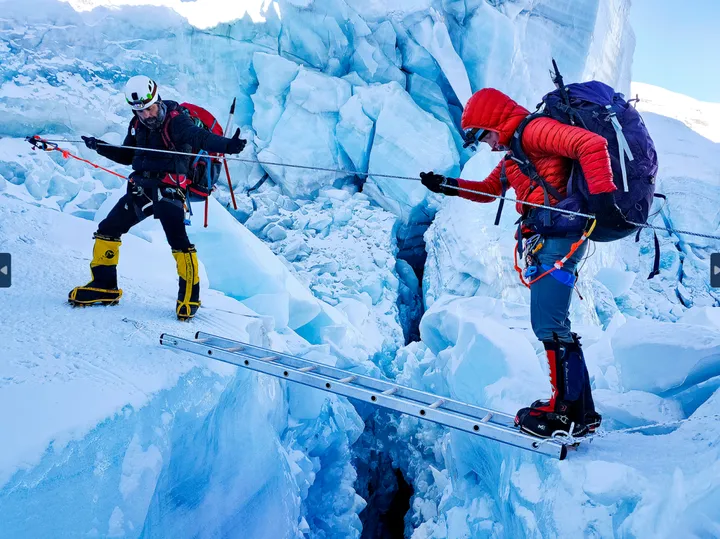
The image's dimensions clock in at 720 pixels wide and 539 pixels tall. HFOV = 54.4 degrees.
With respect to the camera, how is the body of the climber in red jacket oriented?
to the viewer's left

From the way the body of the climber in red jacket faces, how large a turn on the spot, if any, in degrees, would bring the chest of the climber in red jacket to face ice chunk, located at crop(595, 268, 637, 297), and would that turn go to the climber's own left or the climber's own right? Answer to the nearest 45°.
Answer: approximately 90° to the climber's own right

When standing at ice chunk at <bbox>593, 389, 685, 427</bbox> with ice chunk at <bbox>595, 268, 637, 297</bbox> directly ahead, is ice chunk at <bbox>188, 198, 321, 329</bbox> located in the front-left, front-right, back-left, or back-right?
front-left

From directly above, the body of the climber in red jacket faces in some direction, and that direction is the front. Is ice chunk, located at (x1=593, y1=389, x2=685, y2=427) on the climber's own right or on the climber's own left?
on the climber's own right

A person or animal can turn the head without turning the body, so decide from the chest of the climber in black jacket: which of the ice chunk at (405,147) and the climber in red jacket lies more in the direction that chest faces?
the climber in red jacket
